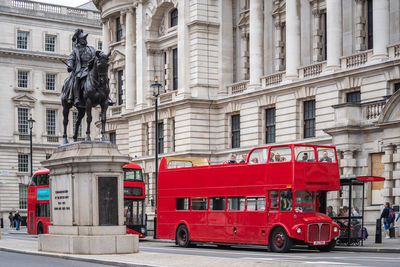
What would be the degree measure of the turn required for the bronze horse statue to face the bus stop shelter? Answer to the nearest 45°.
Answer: approximately 90° to its left

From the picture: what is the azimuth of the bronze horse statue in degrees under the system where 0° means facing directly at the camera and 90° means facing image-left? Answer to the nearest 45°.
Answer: approximately 315°

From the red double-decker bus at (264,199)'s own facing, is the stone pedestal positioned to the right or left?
on its right

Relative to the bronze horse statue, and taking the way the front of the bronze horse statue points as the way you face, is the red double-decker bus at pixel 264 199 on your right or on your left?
on your left
